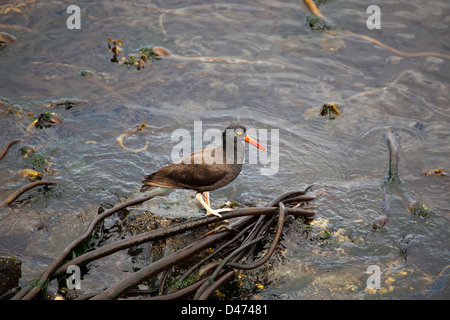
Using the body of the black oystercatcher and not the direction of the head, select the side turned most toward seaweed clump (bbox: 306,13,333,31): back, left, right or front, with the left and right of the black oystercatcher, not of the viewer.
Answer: left

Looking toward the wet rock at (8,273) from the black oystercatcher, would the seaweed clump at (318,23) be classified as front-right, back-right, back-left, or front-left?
back-right

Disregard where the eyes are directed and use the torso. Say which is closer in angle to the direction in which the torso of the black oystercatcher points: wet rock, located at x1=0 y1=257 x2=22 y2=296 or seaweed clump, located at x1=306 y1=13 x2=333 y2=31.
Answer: the seaweed clump

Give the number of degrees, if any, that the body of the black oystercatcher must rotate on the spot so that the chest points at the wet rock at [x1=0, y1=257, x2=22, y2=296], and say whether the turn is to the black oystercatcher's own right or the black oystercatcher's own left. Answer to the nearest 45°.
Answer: approximately 135° to the black oystercatcher's own right

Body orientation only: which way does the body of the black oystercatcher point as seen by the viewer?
to the viewer's right

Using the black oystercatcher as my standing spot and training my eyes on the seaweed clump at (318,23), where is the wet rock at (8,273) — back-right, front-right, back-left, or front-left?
back-left
